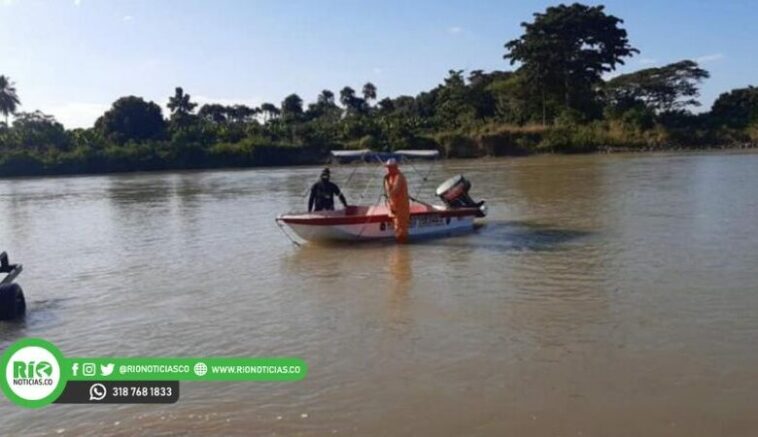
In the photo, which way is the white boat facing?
to the viewer's left
